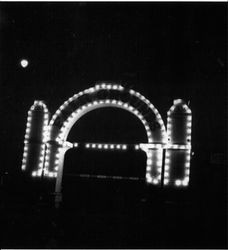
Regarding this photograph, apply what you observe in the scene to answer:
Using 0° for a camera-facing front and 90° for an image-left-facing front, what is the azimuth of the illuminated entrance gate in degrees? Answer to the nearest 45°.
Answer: approximately 0°

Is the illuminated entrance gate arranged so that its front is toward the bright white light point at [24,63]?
no
